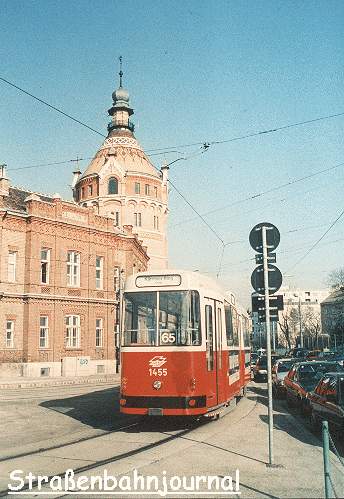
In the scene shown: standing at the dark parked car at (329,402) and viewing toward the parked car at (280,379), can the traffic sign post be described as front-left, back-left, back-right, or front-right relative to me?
back-left

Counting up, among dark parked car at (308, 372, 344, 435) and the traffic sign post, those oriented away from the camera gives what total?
1

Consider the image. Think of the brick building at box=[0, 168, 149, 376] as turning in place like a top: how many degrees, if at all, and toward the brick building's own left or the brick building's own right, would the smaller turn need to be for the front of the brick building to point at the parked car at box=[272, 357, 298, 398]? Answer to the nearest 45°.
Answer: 0° — it already faces it
